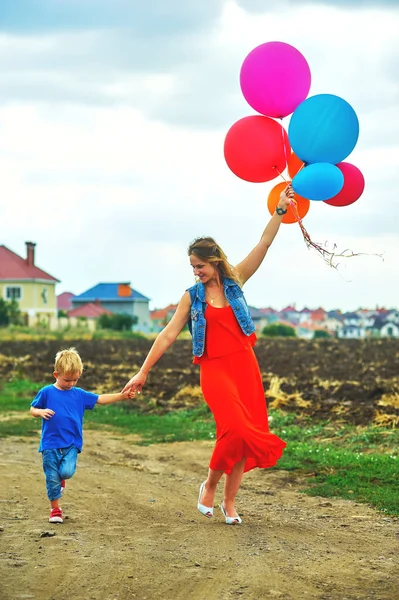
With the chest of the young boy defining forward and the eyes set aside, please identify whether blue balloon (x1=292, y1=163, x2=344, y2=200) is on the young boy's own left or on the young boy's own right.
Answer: on the young boy's own left

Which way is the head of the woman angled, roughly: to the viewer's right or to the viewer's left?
to the viewer's left

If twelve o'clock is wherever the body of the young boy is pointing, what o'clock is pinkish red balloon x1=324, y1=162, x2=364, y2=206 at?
The pinkish red balloon is roughly at 9 o'clock from the young boy.

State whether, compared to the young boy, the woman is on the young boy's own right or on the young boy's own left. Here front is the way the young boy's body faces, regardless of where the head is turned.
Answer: on the young boy's own left

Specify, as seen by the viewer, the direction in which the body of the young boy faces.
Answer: toward the camera
